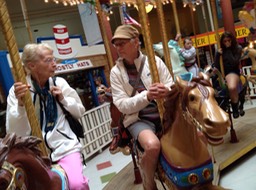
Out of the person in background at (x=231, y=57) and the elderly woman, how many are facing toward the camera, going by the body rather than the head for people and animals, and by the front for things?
2

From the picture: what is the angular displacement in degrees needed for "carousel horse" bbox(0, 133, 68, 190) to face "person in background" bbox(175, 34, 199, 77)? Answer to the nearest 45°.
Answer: approximately 180°

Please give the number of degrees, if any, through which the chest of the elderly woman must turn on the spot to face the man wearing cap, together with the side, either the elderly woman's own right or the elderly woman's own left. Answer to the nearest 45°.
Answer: approximately 90° to the elderly woman's own left

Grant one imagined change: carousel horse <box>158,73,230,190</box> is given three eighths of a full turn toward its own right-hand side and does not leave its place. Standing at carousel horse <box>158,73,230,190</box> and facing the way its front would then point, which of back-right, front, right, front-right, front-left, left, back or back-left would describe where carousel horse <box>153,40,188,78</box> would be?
right

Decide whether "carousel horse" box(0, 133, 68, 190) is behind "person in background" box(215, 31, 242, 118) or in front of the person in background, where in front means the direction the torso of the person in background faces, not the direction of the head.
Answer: in front

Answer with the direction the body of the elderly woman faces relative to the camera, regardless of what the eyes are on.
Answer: toward the camera

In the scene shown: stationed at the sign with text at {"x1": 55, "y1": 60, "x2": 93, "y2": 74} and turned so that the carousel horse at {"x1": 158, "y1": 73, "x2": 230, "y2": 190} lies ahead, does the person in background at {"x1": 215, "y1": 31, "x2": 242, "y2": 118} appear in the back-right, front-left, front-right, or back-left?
front-left

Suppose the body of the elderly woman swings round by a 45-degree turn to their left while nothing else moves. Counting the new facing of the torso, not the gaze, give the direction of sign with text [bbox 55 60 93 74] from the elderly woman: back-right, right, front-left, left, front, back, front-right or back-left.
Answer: back-left

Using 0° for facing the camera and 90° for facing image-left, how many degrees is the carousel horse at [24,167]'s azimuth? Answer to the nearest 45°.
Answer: approximately 45°

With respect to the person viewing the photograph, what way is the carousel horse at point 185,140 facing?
facing the viewer and to the right of the viewer

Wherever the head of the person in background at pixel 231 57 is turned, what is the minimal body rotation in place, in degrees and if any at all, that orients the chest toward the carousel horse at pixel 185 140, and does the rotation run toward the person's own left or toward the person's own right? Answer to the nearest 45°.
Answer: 0° — they already face it

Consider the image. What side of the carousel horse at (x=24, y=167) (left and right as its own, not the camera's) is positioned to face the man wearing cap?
back

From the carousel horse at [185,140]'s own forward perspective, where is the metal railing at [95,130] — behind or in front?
behind

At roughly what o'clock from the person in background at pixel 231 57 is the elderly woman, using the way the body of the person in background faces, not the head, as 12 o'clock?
The elderly woman is roughly at 1 o'clock from the person in background.

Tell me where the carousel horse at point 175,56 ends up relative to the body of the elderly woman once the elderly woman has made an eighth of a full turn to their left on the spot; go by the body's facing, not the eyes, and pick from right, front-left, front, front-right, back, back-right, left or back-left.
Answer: left

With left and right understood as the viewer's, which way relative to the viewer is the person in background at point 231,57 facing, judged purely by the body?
facing the viewer
